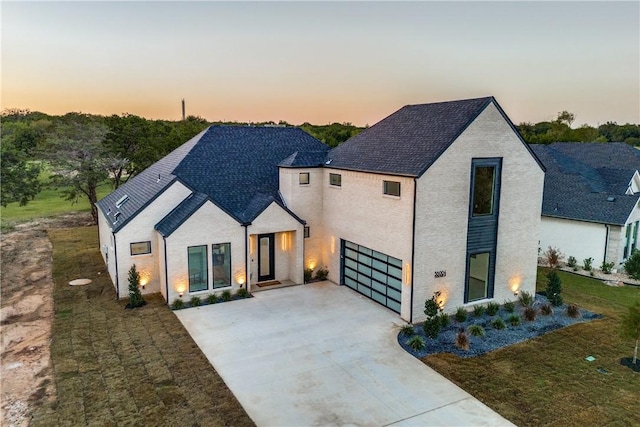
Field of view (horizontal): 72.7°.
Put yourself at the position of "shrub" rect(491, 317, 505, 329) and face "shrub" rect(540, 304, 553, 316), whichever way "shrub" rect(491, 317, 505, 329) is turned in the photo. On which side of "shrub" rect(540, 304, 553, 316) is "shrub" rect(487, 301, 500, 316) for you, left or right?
left

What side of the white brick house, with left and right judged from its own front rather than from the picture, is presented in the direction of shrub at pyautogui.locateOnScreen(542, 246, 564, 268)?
left

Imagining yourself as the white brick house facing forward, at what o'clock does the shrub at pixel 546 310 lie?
The shrub is roughly at 11 o'clock from the white brick house.

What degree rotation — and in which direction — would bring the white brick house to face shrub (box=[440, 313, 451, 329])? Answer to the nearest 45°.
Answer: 0° — it already faces it

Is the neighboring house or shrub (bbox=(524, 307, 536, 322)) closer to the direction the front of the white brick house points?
the shrub

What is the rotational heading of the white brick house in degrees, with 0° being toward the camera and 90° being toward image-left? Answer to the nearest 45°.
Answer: approximately 315°

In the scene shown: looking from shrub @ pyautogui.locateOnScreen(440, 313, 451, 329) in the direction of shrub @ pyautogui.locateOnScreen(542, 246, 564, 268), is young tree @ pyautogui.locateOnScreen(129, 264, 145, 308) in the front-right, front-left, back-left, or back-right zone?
back-left

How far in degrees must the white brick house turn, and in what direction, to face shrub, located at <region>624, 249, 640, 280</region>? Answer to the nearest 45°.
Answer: approximately 45° to its left
